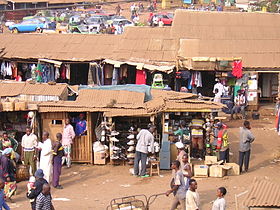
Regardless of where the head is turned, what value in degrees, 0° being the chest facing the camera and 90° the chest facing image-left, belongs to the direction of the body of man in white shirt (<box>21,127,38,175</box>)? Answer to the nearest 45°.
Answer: approximately 0°

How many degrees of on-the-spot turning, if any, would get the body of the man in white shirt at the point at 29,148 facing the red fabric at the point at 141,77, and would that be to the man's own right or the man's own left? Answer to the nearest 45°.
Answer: approximately 135° to the man's own left

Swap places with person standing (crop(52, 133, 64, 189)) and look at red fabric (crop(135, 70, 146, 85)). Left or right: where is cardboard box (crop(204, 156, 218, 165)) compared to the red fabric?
right
